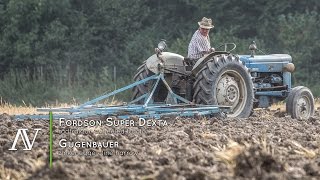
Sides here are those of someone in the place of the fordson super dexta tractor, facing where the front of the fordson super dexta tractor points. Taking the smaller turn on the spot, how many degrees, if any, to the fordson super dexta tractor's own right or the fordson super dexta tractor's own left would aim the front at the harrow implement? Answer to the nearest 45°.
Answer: approximately 180°

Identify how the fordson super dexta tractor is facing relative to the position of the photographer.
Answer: facing away from the viewer and to the right of the viewer
